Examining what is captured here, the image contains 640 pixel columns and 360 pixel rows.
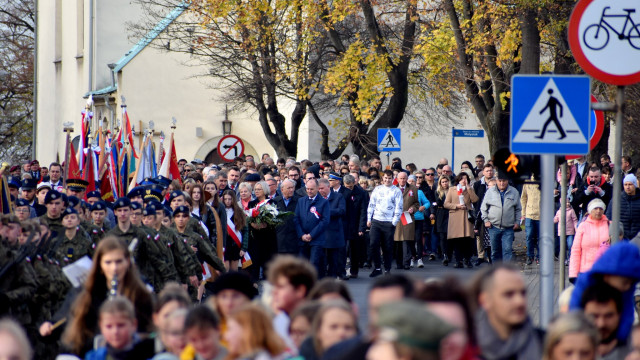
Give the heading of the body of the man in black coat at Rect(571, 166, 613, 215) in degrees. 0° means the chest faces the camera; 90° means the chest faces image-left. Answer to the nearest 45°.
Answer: approximately 0°

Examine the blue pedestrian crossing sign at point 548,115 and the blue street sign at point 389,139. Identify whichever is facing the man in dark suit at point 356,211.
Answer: the blue street sign

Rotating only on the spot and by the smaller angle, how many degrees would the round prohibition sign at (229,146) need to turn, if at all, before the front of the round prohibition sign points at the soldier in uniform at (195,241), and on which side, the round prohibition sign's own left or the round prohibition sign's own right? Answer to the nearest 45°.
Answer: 0° — it already faces them
